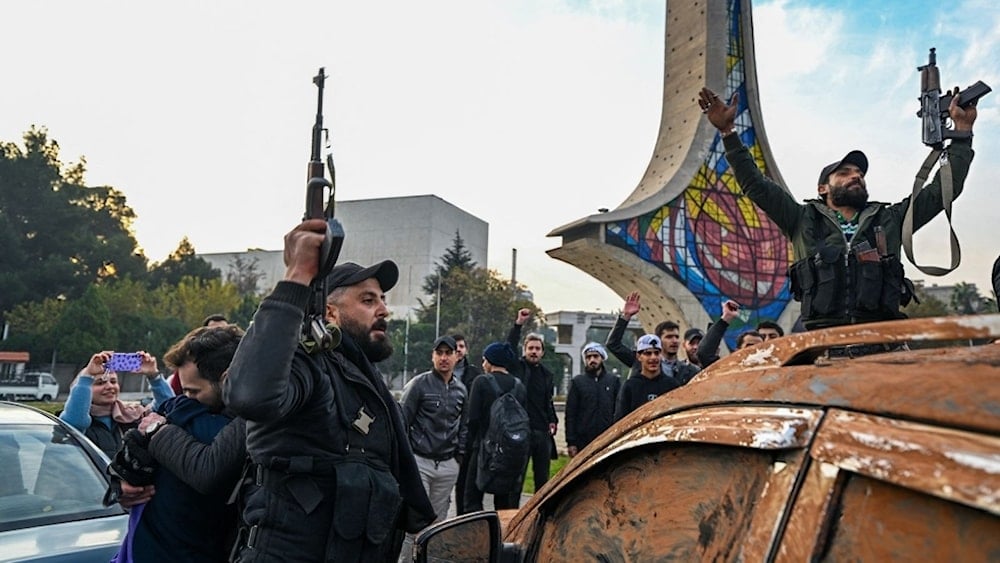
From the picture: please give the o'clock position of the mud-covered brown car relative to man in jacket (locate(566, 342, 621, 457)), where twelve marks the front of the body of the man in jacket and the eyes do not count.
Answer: The mud-covered brown car is roughly at 12 o'clock from the man in jacket.

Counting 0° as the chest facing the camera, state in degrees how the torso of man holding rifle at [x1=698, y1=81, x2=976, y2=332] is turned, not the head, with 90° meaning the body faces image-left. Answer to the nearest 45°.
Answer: approximately 0°

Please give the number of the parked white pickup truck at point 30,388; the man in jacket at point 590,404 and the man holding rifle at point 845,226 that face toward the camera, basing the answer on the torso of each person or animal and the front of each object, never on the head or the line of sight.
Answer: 2

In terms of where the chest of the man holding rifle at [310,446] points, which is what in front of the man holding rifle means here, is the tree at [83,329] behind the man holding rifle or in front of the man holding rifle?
behind

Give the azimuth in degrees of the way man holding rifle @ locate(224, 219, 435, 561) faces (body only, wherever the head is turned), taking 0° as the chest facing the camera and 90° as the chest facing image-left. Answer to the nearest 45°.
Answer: approximately 315°

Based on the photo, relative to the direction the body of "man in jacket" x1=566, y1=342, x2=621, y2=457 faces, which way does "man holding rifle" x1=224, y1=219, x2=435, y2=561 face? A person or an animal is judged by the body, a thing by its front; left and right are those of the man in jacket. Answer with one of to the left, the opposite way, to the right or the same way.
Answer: to the left

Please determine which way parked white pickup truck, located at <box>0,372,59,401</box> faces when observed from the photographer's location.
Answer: facing to the right of the viewer

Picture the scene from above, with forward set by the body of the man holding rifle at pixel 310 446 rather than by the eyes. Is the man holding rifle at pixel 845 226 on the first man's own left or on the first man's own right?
on the first man's own left
